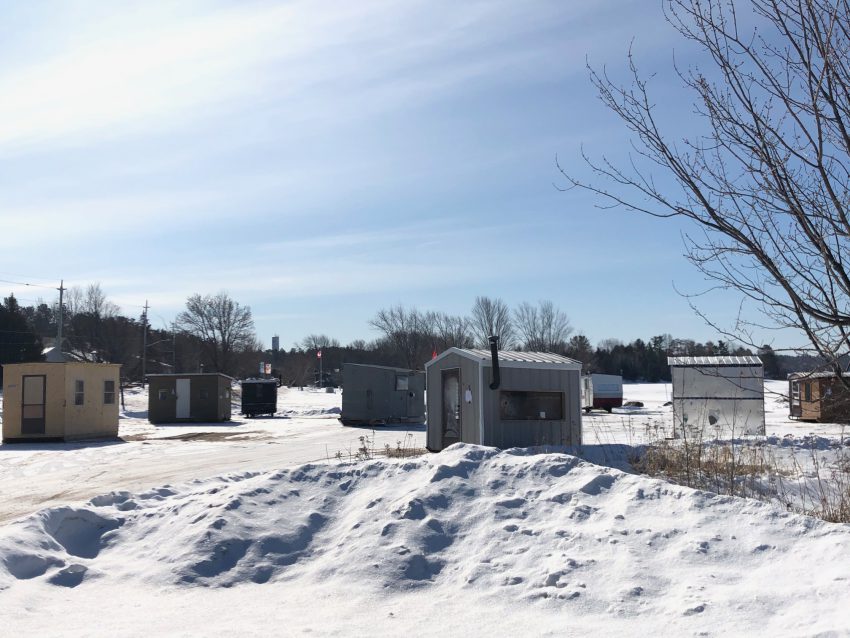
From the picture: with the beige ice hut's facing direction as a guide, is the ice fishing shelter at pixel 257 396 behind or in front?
behind

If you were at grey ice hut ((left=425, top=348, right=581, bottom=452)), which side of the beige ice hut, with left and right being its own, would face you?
left

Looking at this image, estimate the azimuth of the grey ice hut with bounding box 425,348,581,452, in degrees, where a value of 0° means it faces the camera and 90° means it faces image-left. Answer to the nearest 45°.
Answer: approximately 45°

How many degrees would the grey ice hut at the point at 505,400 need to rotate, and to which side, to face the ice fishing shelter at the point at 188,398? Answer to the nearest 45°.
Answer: approximately 90° to its right

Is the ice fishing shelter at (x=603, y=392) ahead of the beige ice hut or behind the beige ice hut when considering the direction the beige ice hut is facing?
behind

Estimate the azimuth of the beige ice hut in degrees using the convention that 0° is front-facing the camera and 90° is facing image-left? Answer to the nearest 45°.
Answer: approximately 45°
